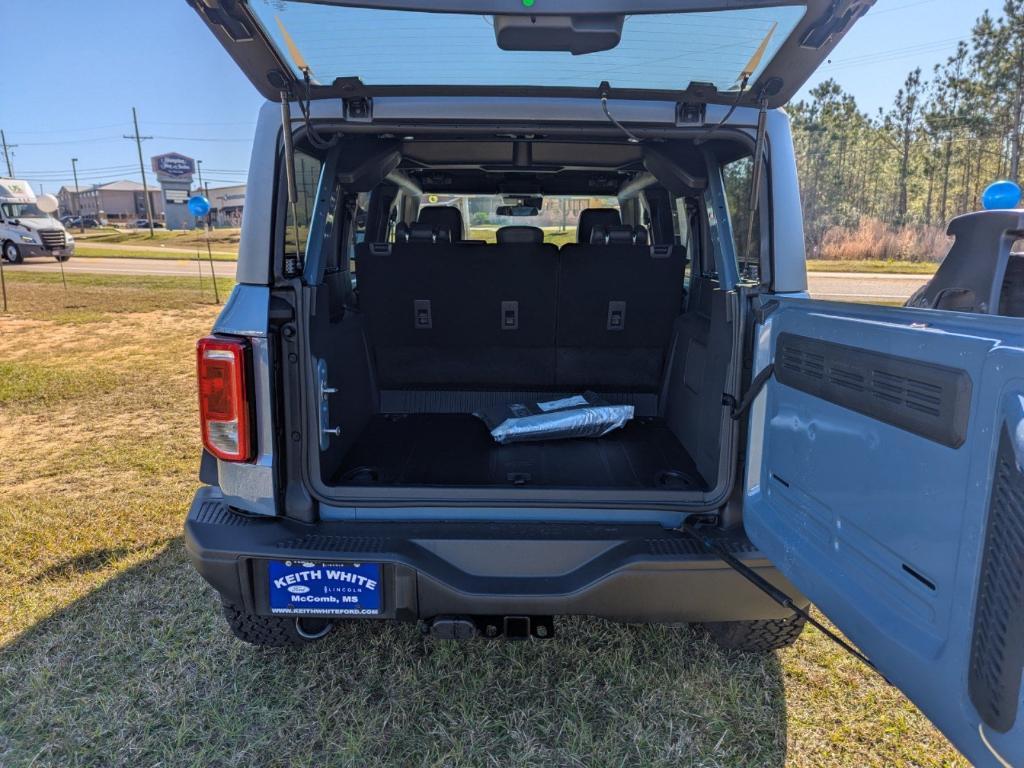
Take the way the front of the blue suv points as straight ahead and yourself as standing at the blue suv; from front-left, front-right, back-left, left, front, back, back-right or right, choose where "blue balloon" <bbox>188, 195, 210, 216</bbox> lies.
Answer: front-left

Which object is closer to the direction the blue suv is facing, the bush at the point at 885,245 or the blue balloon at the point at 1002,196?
the bush

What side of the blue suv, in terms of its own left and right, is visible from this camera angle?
back

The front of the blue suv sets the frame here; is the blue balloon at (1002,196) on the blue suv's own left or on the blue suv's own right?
on the blue suv's own right

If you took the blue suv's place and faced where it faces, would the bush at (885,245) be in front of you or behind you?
in front
